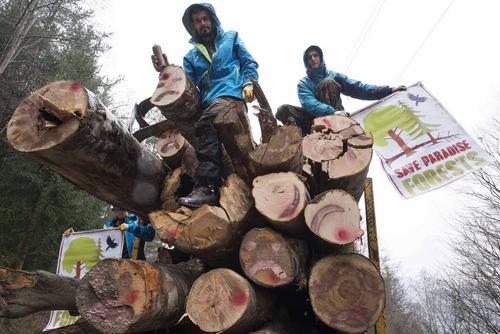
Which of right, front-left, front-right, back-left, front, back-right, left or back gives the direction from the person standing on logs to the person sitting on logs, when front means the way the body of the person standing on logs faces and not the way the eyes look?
back

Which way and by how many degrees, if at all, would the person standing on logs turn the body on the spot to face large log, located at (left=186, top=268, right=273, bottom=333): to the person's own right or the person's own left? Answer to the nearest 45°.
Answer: approximately 45° to the person's own left

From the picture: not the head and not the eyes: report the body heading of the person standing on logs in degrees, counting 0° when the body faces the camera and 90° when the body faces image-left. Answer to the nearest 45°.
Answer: approximately 45°

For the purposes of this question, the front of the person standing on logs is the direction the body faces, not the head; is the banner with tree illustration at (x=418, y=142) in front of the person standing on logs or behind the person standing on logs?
behind

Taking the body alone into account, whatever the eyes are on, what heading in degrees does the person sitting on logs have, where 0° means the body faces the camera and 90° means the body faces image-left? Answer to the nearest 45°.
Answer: approximately 0°
